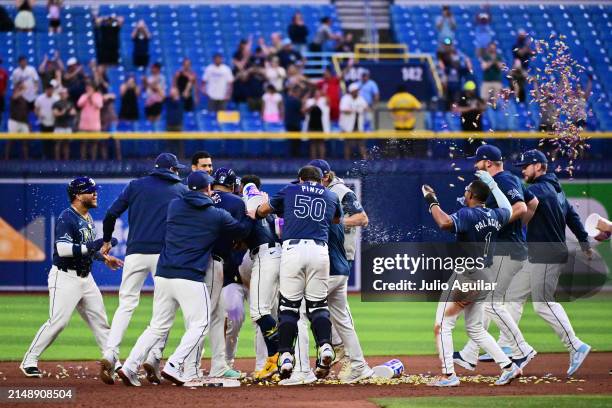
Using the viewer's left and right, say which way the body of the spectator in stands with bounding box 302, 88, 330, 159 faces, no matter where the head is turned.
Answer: facing the viewer

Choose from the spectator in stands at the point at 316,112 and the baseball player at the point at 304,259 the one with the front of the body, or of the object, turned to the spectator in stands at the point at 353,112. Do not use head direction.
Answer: the baseball player

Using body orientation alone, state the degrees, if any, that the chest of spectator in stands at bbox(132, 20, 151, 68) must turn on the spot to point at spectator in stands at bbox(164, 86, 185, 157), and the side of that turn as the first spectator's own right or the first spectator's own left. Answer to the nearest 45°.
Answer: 0° — they already face them

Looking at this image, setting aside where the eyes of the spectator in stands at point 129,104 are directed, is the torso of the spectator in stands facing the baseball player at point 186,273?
yes

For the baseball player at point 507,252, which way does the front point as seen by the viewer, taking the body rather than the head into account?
to the viewer's left

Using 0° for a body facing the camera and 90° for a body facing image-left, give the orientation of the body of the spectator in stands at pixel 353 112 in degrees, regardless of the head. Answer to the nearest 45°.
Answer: approximately 0°

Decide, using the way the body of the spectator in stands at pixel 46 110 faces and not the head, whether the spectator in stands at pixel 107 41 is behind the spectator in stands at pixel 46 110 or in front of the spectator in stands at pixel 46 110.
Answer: behind

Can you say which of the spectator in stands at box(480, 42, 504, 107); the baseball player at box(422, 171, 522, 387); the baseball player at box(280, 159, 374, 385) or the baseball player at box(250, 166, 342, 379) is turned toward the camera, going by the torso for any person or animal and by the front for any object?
the spectator in stands

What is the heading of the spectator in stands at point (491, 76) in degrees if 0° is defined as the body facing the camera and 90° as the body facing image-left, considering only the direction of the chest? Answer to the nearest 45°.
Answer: approximately 0°

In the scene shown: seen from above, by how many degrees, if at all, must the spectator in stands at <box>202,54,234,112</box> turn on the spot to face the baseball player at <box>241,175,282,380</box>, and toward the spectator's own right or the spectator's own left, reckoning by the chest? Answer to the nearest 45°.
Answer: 0° — they already face them

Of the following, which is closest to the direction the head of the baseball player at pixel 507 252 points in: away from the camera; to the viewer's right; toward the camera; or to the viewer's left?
to the viewer's left

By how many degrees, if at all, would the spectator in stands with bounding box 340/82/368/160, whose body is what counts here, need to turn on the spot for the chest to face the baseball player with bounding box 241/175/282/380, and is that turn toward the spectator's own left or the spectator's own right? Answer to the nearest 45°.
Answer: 0° — they already face them

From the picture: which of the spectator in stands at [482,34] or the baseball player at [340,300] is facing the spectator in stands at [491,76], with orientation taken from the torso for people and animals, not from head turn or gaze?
the spectator in stands at [482,34]

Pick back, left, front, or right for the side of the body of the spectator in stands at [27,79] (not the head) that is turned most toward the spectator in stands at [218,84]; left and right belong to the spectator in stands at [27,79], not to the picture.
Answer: left

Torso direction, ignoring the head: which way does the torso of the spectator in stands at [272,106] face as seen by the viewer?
toward the camera

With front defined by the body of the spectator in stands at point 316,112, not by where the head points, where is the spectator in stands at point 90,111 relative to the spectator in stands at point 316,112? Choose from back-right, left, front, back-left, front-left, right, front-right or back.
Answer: right

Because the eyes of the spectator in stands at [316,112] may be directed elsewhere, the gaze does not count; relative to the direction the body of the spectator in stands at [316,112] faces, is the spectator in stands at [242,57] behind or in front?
behind

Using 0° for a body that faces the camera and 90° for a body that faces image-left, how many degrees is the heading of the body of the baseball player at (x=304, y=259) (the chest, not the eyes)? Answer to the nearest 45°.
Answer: approximately 180°

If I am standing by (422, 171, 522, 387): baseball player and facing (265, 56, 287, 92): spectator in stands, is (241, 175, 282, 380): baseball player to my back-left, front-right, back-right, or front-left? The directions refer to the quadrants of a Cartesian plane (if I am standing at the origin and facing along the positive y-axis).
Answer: front-left
